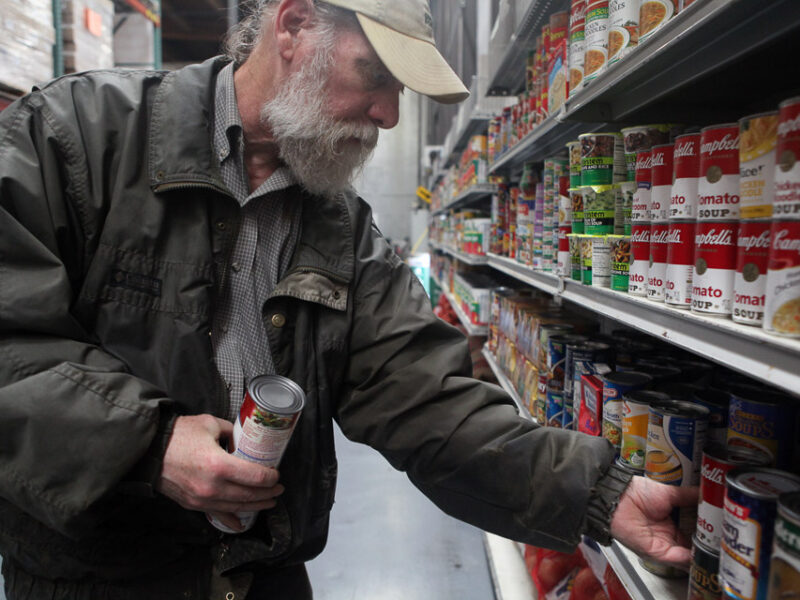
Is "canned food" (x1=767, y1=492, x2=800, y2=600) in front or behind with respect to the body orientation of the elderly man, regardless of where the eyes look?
in front

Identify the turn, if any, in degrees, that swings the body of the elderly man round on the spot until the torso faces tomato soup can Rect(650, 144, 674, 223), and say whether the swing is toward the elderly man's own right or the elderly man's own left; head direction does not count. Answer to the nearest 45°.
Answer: approximately 45° to the elderly man's own left

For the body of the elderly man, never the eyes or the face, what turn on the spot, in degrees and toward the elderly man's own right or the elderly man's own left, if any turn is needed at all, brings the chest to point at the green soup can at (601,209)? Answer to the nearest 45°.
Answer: approximately 45° to the elderly man's own left

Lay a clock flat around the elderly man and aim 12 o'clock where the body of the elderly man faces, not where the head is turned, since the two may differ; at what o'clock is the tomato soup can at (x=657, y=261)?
The tomato soup can is roughly at 11 o'clock from the elderly man.

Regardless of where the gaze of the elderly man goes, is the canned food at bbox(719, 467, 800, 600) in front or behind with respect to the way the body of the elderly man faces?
in front

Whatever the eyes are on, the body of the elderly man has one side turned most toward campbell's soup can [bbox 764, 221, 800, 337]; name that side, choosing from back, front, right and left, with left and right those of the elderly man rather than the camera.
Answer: front

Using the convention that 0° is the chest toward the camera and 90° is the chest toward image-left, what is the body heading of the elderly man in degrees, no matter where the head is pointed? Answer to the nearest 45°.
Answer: approximately 315°

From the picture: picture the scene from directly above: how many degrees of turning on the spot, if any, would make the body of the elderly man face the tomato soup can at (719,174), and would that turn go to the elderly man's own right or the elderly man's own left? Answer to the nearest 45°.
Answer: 0° — they already face it

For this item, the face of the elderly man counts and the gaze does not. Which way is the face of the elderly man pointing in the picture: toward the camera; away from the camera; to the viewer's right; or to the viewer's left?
to the viewer's right
